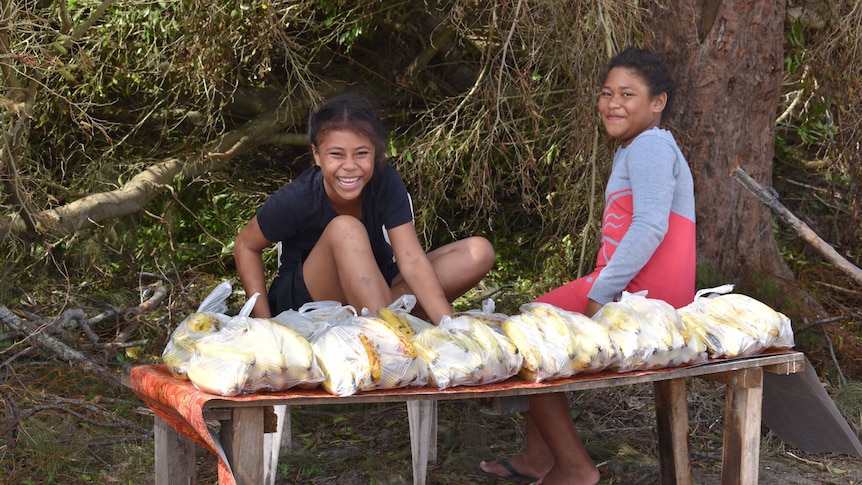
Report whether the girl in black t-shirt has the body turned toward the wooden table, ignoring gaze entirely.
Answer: yes

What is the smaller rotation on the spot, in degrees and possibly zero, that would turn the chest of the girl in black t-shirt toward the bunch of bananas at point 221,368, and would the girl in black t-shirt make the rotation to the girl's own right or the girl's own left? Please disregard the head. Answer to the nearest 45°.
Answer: approximately 45° to the girl's own right

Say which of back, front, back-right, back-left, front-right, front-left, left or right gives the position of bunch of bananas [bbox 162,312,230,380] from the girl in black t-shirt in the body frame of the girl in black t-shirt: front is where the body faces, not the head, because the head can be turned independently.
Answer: right

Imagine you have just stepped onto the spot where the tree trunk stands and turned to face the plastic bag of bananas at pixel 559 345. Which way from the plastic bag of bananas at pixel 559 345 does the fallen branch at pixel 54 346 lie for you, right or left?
right

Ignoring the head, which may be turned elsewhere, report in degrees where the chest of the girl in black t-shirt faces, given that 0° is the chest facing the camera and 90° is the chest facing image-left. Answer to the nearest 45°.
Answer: approximately 315°

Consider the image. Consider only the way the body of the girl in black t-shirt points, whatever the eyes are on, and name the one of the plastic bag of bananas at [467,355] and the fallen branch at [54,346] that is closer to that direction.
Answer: the plastic bag of bananas
